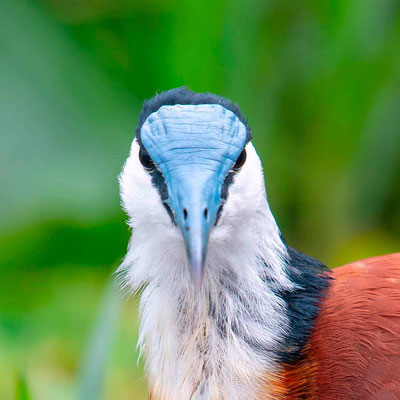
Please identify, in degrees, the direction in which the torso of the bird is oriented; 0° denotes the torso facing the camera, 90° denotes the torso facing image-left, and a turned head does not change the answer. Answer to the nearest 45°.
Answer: approximately 45°
